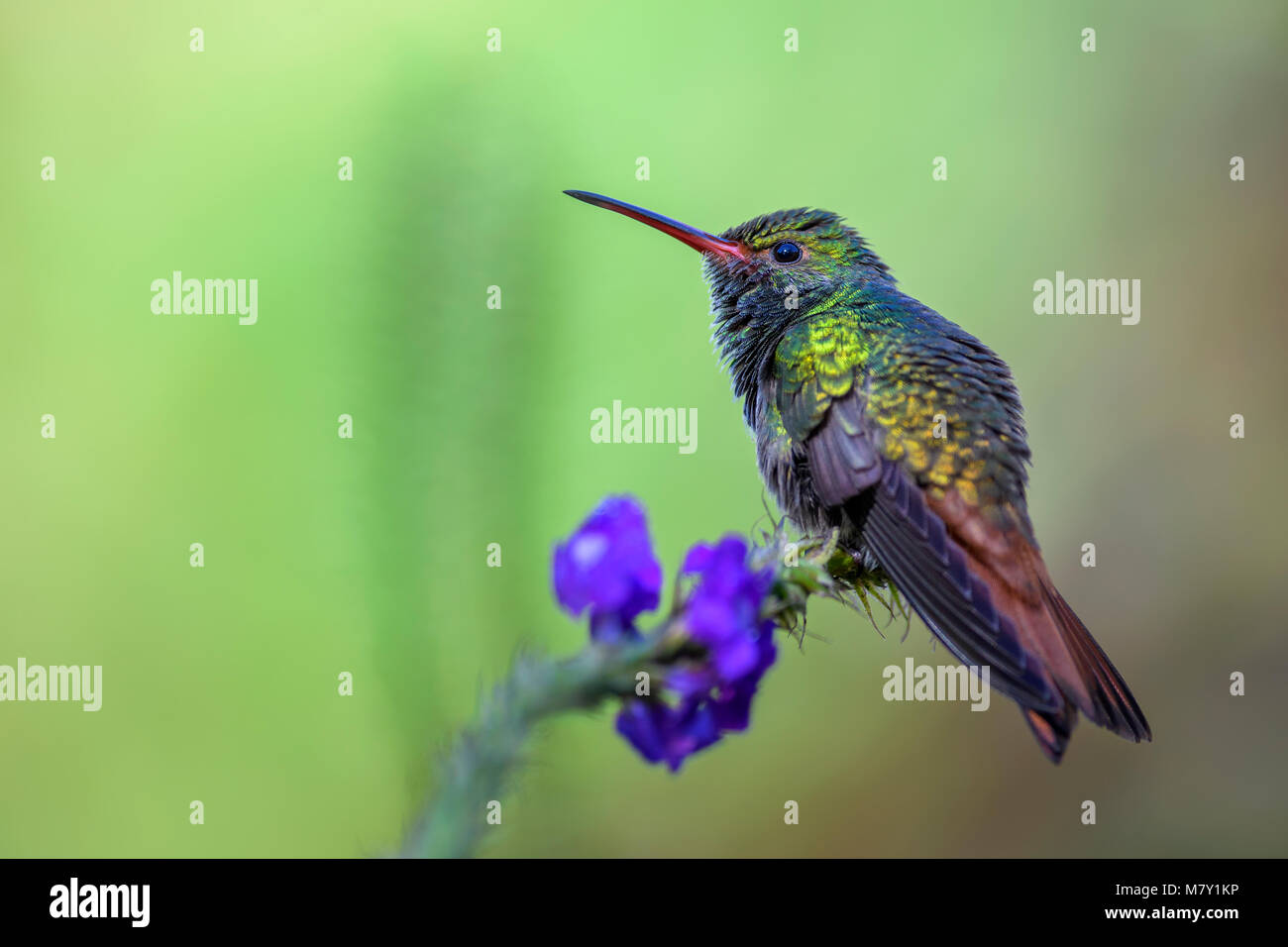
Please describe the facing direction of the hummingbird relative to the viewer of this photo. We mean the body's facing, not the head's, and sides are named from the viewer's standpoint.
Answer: facing away from the viewer and to the left of the viewer
